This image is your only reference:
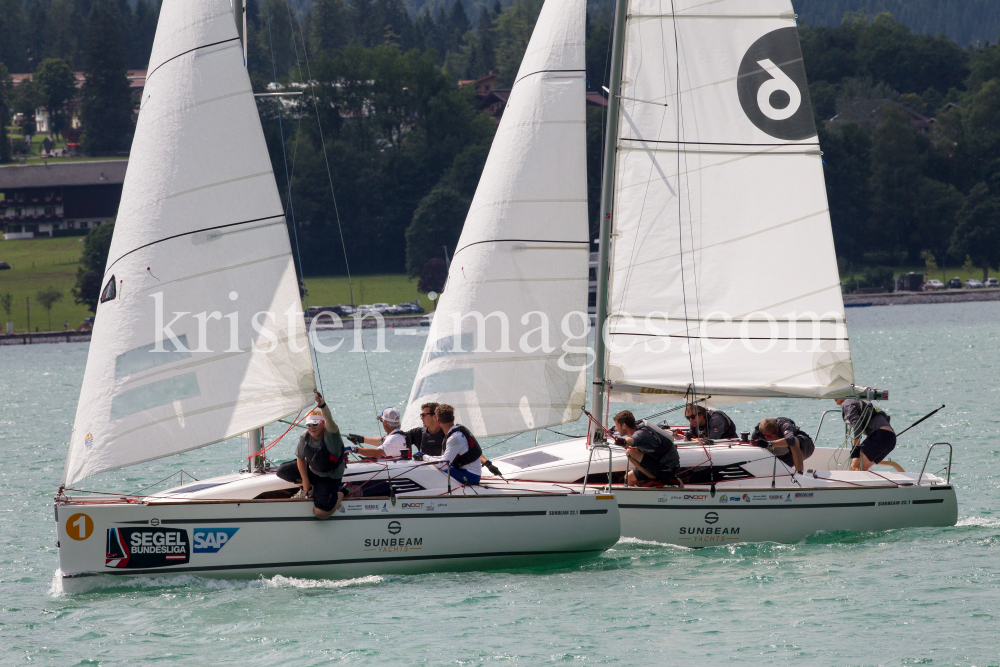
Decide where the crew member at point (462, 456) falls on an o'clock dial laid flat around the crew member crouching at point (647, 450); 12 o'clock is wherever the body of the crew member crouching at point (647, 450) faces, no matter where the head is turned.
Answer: the crew member at point (462, 456) is roughly at 11 o'clock from the crew member crouching at point (647, 450).

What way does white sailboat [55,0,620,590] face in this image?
to the viewer's left

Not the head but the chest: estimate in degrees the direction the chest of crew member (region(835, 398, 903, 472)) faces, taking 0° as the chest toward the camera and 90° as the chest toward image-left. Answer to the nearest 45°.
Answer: approximately 90°

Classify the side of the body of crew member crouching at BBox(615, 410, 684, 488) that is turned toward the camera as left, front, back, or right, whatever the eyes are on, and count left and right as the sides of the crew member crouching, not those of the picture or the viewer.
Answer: left

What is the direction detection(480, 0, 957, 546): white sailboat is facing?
to the viewer's left

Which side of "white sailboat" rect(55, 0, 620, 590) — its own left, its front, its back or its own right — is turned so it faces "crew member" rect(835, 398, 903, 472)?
back
